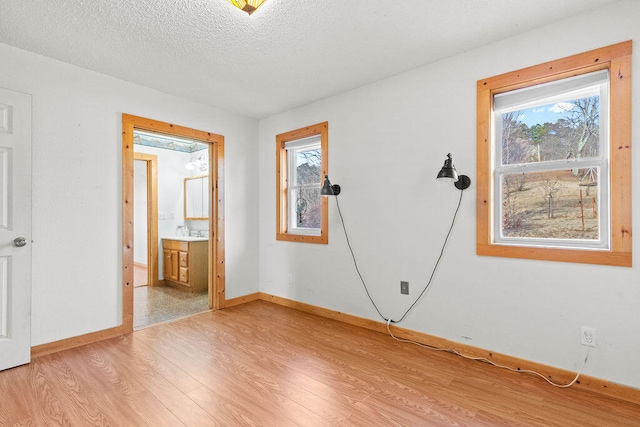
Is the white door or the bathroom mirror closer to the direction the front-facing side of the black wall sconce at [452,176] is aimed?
the white door

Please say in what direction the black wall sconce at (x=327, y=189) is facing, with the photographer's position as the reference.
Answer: facing the viewer and to the left of the viewer

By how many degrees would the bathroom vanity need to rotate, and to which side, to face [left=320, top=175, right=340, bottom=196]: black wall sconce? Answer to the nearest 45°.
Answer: approximately 90° to its left

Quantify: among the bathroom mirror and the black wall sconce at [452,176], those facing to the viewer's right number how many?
0

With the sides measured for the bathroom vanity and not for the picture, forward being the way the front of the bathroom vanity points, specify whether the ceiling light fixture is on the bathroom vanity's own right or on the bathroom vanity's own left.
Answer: on the bathroom vanity's own left

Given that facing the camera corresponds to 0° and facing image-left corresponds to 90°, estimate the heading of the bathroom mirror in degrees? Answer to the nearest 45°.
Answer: approximately 45°

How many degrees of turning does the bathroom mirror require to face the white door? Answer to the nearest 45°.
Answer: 0° — it already faces it

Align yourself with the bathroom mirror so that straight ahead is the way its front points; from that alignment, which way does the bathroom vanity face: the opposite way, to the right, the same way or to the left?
the same way

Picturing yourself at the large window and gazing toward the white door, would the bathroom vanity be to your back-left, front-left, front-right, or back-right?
front-right

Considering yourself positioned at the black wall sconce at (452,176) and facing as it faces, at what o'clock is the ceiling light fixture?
The ceiling light fixture is roughly at 12 o'clock from the black wall sconce.

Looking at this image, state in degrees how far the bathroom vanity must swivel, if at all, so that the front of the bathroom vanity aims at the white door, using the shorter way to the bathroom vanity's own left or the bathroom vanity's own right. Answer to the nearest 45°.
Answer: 0° — it already faces it

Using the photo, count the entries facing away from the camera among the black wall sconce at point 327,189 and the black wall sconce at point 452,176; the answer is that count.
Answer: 0

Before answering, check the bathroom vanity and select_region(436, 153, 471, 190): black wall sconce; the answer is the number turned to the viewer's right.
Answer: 0

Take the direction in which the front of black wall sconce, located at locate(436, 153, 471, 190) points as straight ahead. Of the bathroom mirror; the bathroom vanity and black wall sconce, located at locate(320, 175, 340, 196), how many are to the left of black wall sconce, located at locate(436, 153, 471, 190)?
0
